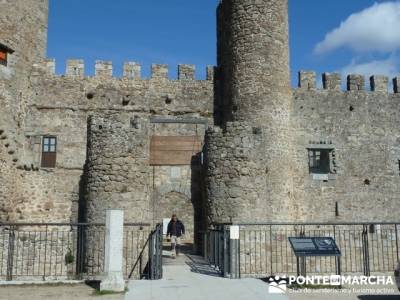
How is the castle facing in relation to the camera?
toward the camera
